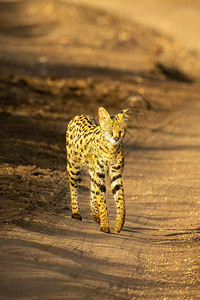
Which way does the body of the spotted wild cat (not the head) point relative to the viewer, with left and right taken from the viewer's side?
facing the viewer and to the right of the viewer
